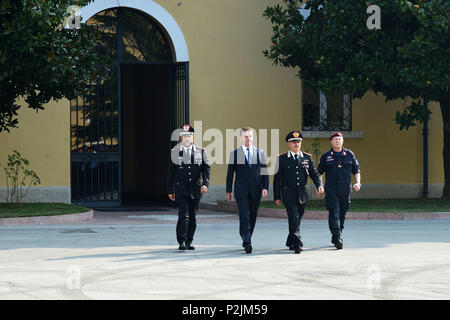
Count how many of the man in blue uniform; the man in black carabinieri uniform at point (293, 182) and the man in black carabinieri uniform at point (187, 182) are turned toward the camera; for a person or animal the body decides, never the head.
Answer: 3

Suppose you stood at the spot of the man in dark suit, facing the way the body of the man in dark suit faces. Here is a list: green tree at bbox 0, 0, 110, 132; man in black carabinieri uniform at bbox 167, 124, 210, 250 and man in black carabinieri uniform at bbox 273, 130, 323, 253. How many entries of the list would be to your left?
1

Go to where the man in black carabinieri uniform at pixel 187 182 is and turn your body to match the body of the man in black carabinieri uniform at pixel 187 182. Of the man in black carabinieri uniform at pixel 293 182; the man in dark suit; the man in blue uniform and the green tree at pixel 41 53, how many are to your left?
3

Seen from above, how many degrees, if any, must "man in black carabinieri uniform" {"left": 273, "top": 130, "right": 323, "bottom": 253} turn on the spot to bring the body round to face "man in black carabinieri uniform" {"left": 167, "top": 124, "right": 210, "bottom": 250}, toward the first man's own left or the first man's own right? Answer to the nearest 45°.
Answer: approximately 90° to the first man's own right

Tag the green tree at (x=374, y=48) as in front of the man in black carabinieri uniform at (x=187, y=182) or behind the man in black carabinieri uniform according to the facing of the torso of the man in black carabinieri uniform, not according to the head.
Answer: behind

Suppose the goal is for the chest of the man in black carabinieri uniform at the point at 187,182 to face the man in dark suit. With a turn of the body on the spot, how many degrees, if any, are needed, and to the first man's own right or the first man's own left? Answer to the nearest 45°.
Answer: approximately 90° to the first man's own left

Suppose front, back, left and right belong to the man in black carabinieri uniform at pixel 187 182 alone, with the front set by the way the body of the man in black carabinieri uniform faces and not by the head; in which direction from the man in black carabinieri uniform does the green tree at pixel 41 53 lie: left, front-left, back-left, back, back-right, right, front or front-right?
back-right

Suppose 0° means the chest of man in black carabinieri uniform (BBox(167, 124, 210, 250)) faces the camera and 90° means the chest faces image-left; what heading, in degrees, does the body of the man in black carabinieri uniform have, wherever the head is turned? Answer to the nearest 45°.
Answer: approximately 0°

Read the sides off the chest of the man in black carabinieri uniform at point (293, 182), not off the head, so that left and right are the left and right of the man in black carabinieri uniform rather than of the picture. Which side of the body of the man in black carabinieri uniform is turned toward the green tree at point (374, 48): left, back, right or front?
back

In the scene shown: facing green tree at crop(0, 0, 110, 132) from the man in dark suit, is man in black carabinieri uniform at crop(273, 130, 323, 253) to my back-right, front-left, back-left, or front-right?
back-right

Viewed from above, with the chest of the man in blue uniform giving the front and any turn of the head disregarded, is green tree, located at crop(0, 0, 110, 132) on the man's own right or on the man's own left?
on the man's own right
